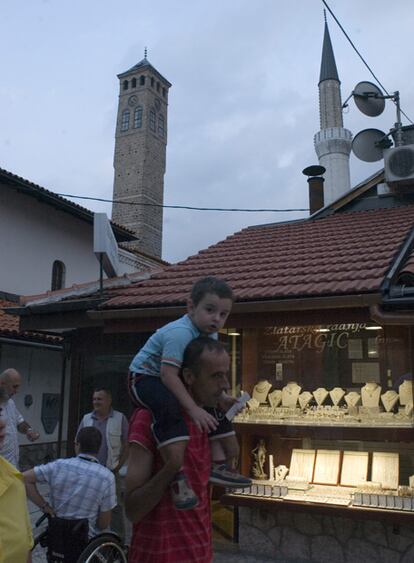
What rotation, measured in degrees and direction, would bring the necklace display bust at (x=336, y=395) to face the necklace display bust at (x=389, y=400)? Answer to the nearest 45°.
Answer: approximately 45° to its left

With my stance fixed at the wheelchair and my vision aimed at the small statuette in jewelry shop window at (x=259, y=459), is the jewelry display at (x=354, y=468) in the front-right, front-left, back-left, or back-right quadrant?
front-right

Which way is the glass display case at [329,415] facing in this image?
toward the camera

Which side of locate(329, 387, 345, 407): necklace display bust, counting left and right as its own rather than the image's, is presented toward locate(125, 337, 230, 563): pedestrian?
front

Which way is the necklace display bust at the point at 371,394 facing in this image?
toward the camera

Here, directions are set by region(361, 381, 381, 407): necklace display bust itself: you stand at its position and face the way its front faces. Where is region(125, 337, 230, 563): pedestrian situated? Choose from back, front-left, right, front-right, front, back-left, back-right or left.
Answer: front

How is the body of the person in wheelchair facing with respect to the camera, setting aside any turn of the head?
away from the camera

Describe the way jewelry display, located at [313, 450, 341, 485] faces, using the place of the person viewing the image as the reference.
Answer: facing the viewer

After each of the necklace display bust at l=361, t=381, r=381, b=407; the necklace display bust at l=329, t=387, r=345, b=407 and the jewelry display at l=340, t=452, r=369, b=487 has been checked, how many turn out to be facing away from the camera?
0

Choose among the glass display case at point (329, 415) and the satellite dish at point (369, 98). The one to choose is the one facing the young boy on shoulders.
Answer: the glass display case

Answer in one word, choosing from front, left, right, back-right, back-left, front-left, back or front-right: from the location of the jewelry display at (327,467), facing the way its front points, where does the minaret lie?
back

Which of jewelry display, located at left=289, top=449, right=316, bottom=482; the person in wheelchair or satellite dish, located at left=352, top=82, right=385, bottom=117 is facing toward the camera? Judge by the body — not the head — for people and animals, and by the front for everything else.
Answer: the jewelry display

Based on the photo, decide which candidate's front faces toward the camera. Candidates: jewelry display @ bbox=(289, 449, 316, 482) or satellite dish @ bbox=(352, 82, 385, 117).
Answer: the jewelry display
